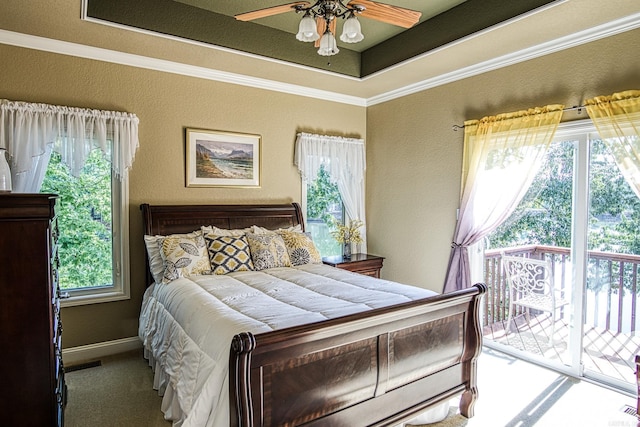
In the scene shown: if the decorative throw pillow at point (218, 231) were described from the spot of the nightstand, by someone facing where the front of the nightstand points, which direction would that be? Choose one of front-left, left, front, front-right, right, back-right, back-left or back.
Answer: right

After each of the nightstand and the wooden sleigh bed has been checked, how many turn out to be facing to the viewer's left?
0

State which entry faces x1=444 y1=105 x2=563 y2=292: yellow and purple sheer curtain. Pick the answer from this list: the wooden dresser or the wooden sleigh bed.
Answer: the wooden dresser

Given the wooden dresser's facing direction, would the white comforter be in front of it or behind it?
in front

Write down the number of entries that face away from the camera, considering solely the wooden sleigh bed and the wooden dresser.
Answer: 0

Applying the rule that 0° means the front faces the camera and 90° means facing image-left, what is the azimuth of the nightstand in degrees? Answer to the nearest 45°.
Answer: approximately 315°

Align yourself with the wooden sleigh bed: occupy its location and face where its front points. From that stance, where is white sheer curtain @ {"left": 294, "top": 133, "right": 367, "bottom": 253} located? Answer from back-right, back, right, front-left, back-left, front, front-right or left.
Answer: back-left

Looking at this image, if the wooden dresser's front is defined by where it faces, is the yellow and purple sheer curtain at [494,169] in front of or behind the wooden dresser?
in front

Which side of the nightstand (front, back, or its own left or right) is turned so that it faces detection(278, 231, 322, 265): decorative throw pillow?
right

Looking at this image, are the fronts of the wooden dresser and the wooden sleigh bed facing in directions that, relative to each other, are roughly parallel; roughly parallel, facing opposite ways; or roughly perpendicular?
roughly perpendicular

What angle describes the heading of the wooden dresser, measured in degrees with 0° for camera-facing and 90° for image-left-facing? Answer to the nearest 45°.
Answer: approximately 270°

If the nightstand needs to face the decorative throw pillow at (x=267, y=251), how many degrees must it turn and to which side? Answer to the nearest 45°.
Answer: approximately 90° to its right

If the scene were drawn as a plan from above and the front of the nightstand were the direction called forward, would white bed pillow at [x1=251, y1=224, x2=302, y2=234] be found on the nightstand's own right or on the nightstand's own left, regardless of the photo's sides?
on the nightstand's own right
